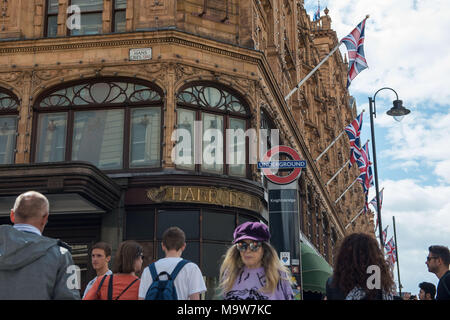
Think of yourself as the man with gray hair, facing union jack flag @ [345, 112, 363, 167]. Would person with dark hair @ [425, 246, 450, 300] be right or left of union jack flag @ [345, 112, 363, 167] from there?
right

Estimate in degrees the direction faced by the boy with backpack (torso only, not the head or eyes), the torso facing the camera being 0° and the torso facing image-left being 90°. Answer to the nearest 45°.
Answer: approximately 180°

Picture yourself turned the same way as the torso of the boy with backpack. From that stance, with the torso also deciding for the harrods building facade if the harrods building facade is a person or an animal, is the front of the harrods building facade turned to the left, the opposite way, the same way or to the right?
the opposite way

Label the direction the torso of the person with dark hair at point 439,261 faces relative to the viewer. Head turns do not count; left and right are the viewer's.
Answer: facing to the left of the viewer

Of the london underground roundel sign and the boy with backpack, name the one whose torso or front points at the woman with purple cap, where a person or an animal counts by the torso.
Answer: the london underground roundel sign

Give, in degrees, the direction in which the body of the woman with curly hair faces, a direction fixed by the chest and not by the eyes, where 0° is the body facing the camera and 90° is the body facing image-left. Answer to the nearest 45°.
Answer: approximately 180°

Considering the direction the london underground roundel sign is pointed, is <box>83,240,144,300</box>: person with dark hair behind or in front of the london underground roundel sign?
in front

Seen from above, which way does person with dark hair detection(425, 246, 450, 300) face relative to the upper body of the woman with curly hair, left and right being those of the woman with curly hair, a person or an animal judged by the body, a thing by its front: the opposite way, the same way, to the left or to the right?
to the left

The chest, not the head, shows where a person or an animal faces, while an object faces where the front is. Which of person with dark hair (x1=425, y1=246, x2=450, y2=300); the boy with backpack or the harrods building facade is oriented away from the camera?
the boy with backpack

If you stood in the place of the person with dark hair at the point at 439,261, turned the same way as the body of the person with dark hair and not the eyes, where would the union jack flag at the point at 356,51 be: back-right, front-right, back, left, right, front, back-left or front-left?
right

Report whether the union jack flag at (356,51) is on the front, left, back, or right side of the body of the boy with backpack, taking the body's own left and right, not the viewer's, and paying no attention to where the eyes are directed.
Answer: front

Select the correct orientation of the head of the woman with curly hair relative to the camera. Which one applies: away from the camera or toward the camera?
away from the camera
